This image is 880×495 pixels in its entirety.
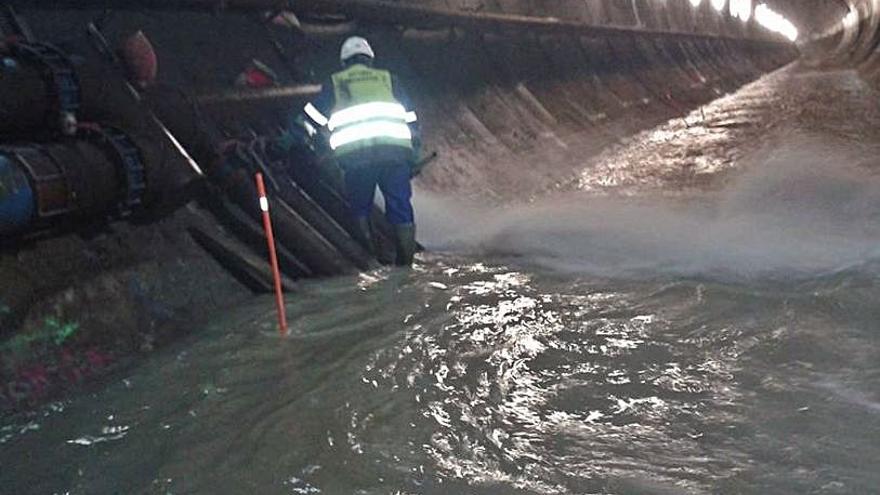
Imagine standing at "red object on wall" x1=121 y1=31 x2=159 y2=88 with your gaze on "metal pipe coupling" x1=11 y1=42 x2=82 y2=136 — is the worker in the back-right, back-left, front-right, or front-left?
back-left

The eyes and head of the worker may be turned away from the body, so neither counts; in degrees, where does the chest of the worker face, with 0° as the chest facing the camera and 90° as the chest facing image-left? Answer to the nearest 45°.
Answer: approximately 180°

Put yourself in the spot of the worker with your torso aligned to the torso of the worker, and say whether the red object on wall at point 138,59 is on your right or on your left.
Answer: on your left

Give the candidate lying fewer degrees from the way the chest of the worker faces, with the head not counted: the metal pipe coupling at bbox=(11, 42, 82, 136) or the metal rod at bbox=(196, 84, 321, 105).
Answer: the metal rod

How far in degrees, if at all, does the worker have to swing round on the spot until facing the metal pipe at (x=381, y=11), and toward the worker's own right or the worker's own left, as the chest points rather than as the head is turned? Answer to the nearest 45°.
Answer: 0° — they already face it

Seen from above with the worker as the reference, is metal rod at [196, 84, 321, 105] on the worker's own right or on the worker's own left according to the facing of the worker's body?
on the worker's own left

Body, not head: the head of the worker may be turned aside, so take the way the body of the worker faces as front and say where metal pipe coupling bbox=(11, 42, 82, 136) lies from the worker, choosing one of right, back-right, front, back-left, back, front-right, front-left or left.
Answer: back-left

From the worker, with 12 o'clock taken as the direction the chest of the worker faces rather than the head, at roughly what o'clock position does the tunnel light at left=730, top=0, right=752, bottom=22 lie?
The tunnel light is roughly at 1 o'clock from the worker.
